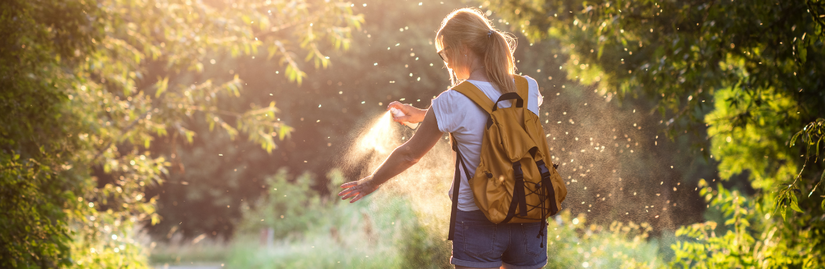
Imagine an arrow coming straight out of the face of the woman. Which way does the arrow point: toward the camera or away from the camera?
away from the camera

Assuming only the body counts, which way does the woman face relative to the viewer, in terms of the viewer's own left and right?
facing away from the viewer and to the left of the viewer
